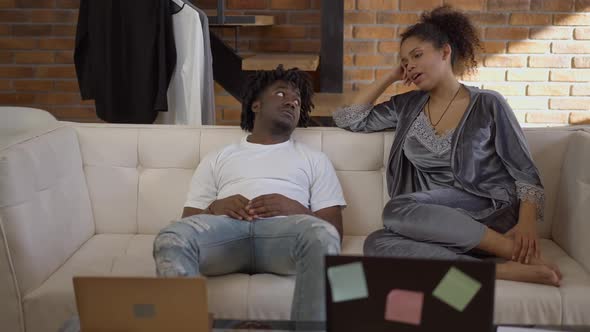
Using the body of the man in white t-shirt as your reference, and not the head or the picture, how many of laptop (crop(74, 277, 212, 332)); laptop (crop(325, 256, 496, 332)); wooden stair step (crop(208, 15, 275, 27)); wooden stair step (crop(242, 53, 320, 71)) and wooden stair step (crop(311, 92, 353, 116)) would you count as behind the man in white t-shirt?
3

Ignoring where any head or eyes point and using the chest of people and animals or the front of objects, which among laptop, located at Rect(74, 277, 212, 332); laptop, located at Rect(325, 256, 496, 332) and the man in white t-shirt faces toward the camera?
the man in white t-shirt

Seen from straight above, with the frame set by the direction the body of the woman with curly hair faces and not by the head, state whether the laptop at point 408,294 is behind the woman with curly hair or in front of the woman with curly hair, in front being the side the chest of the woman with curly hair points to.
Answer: in front

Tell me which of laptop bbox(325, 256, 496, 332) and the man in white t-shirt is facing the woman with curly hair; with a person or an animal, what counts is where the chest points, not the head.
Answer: the laptop

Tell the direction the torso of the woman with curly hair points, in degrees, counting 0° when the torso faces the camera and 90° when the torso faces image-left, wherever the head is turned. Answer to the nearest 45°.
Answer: approximately 45°

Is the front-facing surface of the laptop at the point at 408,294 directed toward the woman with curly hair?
yes

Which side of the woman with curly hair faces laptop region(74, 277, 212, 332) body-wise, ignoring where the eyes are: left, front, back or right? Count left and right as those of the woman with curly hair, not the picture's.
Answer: front

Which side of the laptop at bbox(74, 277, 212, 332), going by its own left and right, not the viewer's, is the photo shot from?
back

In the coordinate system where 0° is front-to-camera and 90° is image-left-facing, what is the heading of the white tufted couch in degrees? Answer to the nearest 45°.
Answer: approximately 0°

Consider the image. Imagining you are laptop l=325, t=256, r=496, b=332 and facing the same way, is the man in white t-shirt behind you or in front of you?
in front

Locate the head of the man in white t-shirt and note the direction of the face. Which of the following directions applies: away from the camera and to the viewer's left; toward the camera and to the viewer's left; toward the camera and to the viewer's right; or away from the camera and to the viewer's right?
toward the camera and to the viewer's right

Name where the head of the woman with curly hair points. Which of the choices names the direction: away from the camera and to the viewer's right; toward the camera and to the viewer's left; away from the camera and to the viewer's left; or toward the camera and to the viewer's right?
toward the camera and to the viewer's left

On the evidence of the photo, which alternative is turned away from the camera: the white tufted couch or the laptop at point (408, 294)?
the laptop

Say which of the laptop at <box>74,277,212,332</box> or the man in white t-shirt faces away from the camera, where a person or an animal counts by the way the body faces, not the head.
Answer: the laptop

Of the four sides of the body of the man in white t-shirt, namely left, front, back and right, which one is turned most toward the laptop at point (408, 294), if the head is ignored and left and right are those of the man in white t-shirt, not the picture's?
front

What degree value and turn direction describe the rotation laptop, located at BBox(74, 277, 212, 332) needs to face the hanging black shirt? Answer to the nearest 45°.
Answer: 0° — it already faces it

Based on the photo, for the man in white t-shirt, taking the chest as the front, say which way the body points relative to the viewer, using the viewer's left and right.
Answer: facing the viewer

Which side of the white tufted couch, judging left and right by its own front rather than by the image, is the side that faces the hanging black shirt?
back

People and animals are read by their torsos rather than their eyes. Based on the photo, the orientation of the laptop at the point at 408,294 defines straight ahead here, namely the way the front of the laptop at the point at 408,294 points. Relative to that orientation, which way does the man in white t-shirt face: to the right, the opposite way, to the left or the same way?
the opposite way

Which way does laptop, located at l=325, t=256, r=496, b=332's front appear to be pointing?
away from the camera
